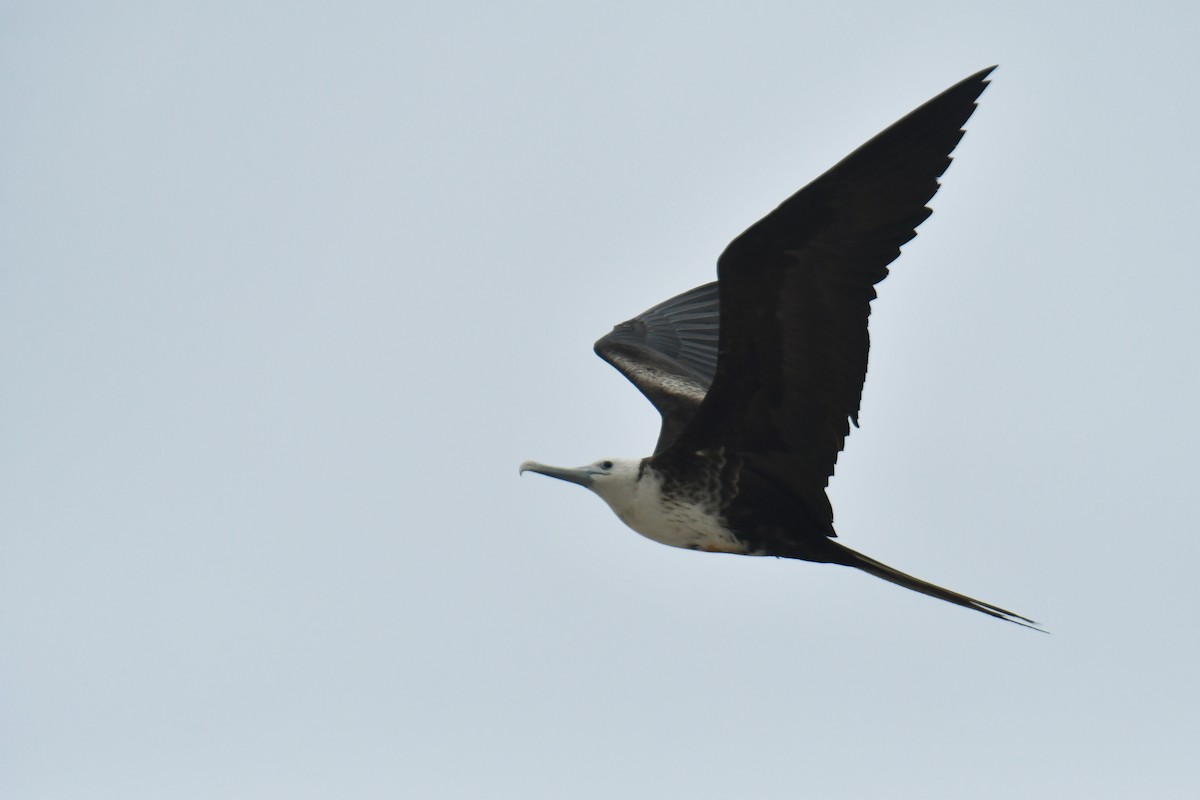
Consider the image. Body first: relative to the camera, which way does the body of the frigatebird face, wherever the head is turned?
to the viewer's left
